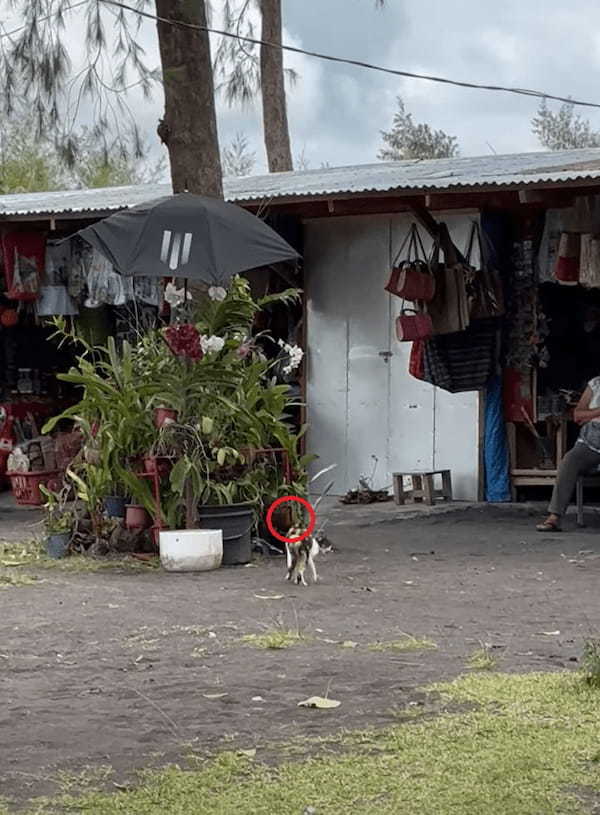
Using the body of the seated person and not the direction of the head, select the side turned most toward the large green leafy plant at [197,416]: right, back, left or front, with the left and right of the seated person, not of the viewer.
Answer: front

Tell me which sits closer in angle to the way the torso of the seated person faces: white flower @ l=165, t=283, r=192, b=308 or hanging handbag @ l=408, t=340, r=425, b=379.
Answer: the white flower

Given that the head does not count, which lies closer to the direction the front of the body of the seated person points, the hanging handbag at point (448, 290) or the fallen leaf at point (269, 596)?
the fallen leaf

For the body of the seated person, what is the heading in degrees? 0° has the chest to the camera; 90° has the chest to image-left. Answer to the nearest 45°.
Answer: approximately 45°

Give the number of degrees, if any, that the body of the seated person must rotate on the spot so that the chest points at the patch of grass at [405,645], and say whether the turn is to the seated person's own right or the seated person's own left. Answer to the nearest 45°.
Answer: approximately 45° to the seated person's own left

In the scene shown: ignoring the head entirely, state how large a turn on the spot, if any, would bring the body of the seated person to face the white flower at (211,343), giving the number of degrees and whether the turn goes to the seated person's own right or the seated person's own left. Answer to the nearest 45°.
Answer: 0° — they already face it

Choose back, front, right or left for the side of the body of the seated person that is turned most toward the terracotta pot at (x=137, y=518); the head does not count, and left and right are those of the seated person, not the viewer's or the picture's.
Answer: front
